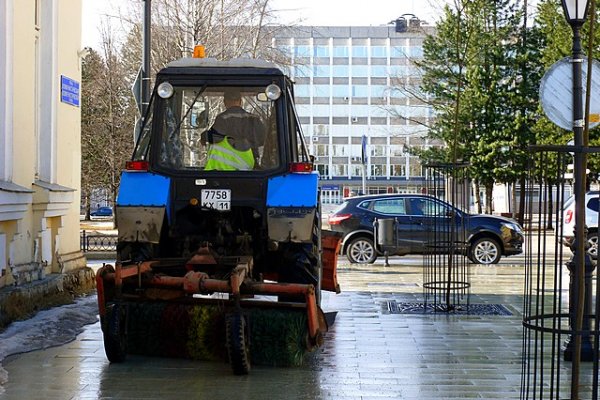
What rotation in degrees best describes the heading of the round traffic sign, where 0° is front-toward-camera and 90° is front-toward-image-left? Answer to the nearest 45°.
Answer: approximately 180°

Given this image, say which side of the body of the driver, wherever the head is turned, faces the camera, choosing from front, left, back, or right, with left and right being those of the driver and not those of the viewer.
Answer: back

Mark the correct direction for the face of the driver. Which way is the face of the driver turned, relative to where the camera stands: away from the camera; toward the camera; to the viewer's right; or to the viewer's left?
away from the camera

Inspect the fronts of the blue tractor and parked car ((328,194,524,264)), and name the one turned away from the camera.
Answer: the blue tractor

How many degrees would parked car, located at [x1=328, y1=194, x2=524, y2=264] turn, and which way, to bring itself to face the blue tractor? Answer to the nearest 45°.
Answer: approximately 90° to its right

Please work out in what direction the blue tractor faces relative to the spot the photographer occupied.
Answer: facing away from the viewer

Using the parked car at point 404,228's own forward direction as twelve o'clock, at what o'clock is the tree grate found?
The tree grate is roughly at 3 o'clock from the parked car.

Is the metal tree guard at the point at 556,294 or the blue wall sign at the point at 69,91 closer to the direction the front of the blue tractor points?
the blue wall sign

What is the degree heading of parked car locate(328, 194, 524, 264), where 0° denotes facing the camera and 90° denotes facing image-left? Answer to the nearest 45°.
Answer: approximately 270°

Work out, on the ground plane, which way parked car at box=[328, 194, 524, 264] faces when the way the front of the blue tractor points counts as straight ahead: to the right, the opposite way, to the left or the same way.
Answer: to the right
